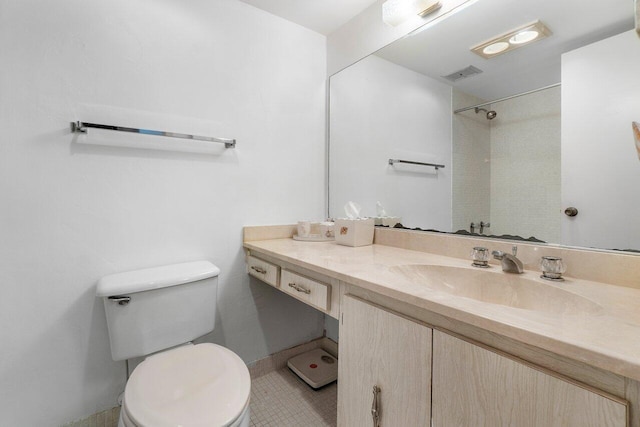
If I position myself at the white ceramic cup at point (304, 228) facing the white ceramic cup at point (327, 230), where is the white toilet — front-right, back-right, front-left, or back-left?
back-right

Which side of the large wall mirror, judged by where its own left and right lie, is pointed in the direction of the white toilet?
front

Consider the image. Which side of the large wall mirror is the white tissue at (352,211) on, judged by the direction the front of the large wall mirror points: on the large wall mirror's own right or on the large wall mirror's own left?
on the large wall mirror's own right

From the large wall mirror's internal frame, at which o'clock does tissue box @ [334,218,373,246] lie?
The tissue box is roughly at 2 o'clock from the large wall mirror.

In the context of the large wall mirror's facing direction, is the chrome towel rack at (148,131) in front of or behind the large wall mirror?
in front

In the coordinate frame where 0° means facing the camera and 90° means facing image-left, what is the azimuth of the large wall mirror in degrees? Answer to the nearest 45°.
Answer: approximately 45°

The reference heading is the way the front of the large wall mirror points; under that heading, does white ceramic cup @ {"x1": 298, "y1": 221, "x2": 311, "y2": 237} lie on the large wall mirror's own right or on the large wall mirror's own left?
on the large wall mirror's own right

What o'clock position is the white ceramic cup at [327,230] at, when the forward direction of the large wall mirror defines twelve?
The white ceramic cup is roughly at 2 o'clock from the large wall mirror.

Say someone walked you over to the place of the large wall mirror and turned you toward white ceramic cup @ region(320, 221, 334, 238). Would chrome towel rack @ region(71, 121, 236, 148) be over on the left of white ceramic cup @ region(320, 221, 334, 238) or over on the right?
left

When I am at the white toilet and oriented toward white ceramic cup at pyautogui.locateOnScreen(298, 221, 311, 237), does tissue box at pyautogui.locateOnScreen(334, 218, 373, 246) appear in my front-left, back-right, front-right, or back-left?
front-right
